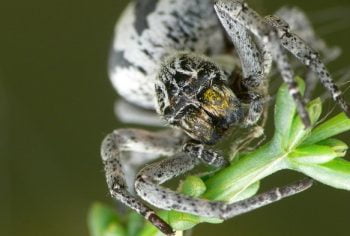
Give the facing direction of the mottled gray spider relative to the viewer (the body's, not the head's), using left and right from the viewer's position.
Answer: facing the viewer and to the right of the viewer
